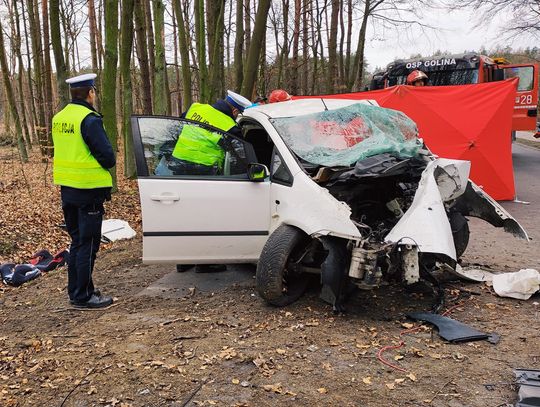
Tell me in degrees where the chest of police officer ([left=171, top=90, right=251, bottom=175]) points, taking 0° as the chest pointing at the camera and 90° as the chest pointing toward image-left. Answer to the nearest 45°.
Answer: approximately 225°

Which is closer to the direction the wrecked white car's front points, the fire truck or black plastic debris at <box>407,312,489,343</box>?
the black plastic debris

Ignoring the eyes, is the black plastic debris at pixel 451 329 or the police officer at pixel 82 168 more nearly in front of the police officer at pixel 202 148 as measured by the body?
the black plastic debris

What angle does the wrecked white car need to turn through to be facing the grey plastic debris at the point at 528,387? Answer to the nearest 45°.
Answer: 0° — it already faces it

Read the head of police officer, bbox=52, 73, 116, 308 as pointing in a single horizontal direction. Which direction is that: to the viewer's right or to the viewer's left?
to the viewer's right

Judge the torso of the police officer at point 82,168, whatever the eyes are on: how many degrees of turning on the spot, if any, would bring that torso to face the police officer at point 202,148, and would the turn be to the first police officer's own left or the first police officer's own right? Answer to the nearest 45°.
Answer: approximately 45° to the first police officer's own right

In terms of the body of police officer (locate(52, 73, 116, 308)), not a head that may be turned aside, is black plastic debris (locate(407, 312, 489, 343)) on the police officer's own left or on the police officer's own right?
on the police officer's own right

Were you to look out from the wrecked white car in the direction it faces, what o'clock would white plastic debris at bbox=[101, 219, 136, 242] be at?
The white plastic debris is roughly at 6 o'clock from the wrecked white car.

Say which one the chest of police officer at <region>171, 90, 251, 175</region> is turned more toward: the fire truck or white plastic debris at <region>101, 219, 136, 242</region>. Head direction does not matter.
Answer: the fire truck

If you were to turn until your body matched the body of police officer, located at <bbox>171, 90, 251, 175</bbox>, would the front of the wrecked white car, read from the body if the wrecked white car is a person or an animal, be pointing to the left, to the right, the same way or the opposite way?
to the right

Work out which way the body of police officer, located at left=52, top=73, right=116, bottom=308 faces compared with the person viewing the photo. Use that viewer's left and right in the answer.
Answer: facing away from the viewer and to the right of the viewer

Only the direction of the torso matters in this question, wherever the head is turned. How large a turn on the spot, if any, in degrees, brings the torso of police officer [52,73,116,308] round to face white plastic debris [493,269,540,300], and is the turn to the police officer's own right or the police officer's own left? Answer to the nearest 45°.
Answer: approximately 45° to the police officer's own right

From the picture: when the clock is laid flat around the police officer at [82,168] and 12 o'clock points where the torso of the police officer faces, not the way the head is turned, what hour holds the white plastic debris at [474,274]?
The white plastic debris is roughly at 2 o'clock from the police officer.

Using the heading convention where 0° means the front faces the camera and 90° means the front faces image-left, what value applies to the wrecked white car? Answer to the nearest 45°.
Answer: approximately 315°
